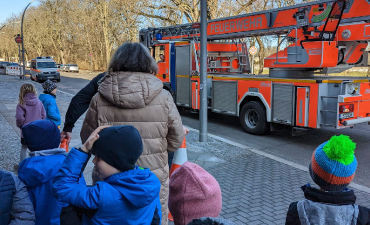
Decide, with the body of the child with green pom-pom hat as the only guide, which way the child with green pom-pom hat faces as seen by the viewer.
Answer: away from the camera

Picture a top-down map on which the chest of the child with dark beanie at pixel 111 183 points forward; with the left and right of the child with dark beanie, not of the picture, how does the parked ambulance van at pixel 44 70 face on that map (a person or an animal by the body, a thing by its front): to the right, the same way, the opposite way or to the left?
the opposite way

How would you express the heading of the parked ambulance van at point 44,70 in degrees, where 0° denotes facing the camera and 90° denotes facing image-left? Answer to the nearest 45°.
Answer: approximately 315°

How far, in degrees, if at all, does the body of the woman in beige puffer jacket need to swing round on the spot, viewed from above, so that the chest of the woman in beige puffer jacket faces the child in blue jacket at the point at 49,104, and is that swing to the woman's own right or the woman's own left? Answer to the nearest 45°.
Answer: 0° — they already face them

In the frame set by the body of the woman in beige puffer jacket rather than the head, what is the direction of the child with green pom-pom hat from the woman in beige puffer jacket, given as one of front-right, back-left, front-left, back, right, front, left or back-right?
back-right

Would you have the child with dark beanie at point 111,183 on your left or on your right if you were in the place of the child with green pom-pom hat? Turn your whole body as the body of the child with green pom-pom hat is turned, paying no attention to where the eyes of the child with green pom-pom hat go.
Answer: on your left

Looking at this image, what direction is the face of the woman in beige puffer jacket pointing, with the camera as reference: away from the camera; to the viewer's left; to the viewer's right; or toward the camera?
away from the camera

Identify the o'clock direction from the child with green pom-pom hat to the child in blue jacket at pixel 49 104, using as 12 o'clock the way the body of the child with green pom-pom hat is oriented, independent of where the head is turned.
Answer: The child in blue jacket is roughly at 10 o'clock from the child with green pom-pom hat.

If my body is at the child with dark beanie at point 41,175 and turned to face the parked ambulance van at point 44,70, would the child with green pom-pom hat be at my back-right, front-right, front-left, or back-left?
back-right

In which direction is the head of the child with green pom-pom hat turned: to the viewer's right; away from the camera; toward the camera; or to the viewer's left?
away from the camera
